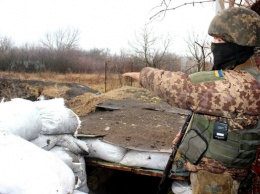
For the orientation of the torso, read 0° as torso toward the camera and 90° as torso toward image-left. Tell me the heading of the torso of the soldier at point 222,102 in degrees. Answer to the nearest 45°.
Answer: approximately 90°

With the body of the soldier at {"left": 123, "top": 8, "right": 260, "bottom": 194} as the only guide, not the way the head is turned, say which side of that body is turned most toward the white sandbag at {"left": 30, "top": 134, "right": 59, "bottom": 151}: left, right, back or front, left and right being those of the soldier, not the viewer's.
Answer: front

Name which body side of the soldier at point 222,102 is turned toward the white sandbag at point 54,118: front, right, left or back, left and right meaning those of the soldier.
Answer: front

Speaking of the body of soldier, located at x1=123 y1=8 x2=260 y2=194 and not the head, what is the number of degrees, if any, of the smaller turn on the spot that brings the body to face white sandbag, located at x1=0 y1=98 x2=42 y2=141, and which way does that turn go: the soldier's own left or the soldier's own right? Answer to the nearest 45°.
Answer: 0° — they already face it

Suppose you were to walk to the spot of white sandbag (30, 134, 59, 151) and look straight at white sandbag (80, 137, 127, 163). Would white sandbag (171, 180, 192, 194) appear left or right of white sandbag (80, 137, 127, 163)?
right

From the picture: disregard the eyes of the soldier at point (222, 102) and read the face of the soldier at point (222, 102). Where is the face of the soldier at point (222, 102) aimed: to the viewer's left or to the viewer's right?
to the viewer's left

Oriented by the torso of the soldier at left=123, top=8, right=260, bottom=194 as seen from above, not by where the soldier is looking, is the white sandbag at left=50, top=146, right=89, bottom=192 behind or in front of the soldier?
in front

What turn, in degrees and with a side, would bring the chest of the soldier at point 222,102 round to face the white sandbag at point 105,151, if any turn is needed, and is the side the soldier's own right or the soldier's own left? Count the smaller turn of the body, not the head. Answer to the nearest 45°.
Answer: approximately 45° to the soldier's own right
